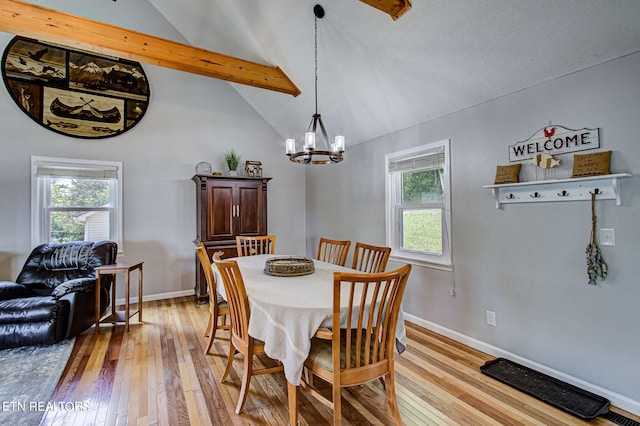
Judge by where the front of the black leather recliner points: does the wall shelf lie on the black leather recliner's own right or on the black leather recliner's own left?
on the black leather recliner's own left

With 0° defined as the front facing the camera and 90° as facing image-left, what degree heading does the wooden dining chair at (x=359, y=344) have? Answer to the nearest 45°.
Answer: approximately 135°

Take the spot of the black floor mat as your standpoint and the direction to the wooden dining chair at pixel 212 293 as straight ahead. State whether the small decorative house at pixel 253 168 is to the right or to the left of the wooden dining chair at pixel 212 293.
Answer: right

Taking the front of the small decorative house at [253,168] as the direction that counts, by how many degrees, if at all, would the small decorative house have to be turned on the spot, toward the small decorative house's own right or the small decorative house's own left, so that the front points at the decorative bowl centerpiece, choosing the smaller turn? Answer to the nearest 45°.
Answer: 0° — it already faces it

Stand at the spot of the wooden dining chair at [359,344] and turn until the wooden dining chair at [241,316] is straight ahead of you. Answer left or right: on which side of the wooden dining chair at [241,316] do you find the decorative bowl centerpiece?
right

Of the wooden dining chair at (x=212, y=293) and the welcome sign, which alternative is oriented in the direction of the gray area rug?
the welcome sign
